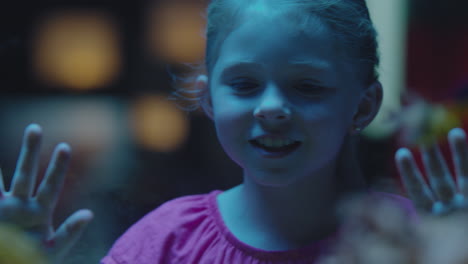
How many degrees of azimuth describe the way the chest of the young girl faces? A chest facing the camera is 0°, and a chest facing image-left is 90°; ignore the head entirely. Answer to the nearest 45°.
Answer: approximately 0°
